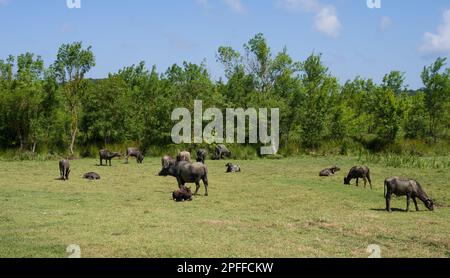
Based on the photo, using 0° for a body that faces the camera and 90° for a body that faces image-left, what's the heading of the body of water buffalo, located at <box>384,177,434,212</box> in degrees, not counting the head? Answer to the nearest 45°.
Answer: approximately 270°

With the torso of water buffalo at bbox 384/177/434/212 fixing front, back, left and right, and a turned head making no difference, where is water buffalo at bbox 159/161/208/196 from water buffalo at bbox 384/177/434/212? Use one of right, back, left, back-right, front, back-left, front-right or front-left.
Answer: back

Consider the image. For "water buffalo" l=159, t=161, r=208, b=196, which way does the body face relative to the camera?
to the viewer's left

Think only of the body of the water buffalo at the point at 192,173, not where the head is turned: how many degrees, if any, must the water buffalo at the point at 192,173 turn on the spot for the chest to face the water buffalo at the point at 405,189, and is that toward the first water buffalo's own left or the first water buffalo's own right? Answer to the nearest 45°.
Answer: approximately 135° to the first water buffalo's own left

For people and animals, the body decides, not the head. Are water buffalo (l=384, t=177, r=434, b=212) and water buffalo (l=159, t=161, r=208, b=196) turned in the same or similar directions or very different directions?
very different directions

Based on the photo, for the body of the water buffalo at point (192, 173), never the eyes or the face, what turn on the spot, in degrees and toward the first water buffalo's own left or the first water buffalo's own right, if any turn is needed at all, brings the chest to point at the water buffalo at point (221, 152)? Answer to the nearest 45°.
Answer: approximately 90° to the first water buffalo's own right

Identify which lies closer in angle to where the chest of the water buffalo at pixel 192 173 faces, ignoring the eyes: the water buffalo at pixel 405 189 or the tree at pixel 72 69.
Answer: the tree

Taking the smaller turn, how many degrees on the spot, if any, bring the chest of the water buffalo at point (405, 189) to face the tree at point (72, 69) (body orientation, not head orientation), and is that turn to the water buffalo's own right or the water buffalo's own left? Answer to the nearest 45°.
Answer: approximately 135° to the water buffalo's own left

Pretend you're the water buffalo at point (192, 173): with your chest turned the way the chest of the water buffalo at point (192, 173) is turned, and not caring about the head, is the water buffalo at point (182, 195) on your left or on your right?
on your left

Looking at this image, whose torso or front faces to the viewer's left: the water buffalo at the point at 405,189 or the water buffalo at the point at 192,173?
the water buffalo at the point at 192,173

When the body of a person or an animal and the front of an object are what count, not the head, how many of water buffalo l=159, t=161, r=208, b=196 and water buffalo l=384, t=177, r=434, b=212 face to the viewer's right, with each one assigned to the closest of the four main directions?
1
